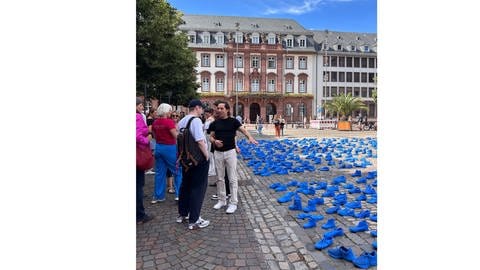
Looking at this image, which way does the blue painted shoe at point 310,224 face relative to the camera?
to the viewer's left

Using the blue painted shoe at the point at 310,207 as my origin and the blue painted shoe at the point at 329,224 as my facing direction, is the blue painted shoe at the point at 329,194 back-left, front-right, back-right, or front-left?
back-left

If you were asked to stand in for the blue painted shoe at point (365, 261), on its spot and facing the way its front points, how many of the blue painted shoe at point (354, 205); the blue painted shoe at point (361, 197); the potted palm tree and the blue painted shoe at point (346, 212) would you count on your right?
4

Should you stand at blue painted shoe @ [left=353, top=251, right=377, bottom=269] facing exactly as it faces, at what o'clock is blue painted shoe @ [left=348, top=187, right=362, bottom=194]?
blue painted shoe @ [left=348, top=187, right=362, bottom=194] is roughly at 3 o'clock from blue painted shoe @ [left=353, top=251, right=377, bottom=269].

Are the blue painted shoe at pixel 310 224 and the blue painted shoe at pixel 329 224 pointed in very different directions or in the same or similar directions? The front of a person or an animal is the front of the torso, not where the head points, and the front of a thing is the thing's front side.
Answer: same or similar directions
